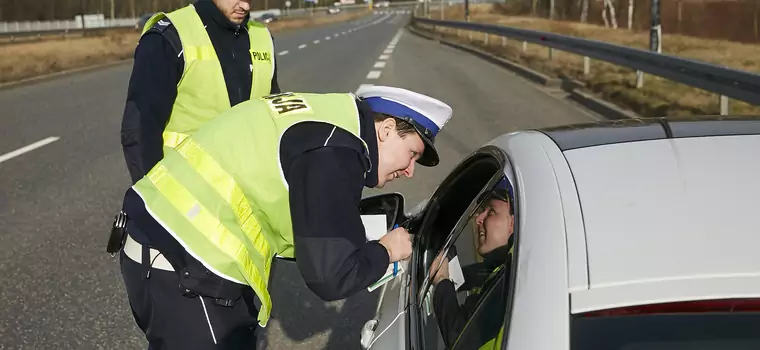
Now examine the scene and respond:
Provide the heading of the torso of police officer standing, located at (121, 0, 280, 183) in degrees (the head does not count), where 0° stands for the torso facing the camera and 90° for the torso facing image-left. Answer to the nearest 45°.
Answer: approximately 315°

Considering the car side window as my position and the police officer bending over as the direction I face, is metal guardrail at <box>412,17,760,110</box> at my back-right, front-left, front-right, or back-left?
back-right

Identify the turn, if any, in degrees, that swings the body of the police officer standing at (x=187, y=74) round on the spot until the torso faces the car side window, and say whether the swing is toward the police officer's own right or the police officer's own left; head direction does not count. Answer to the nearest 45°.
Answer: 0° — they already face them
